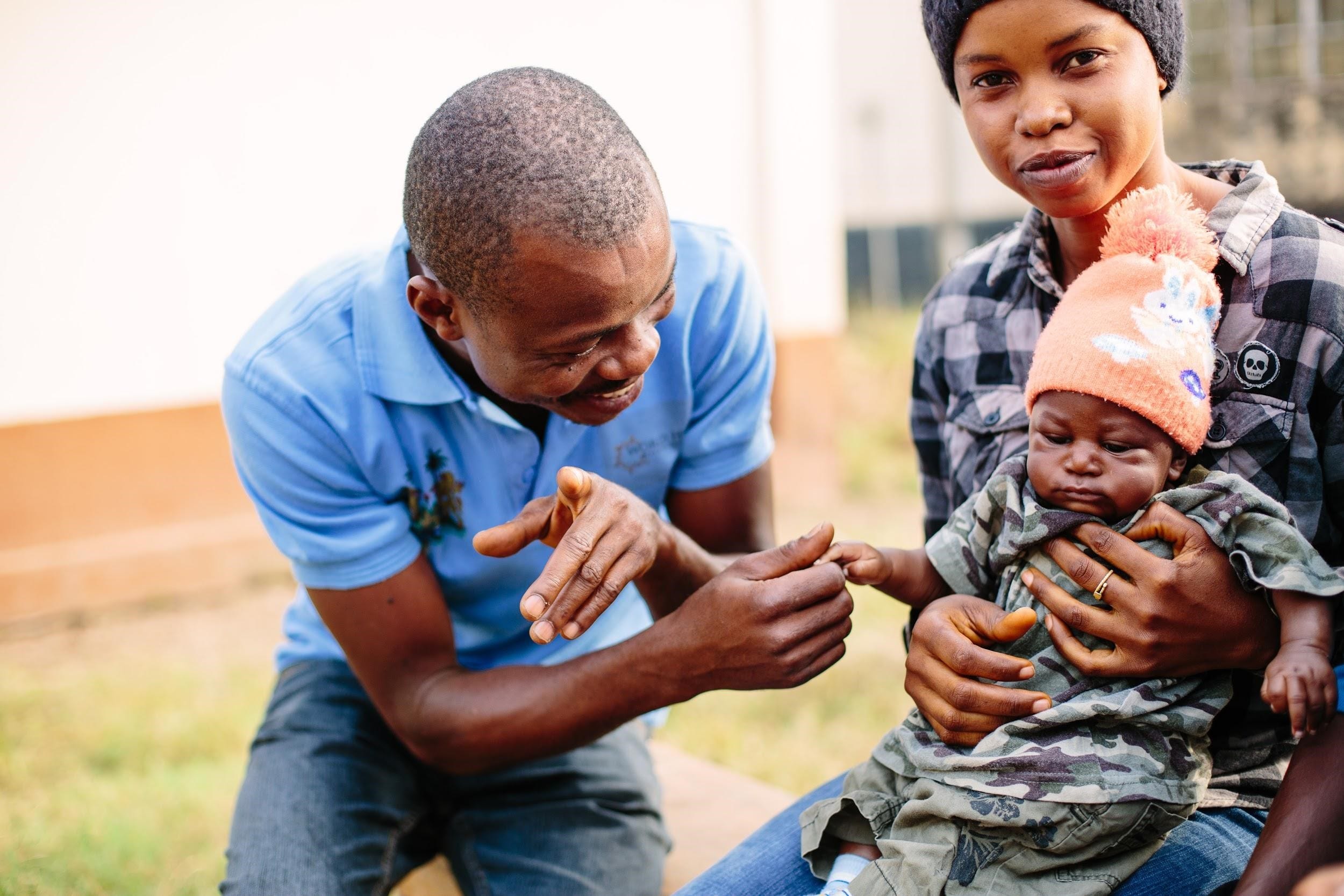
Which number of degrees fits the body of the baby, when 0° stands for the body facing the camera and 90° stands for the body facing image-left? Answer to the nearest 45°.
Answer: approximately 45°

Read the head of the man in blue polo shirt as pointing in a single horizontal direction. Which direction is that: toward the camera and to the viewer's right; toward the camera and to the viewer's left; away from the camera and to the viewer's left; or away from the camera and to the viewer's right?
toward the camera and to the viewer's right

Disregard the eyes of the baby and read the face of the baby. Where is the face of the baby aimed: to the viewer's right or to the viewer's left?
to the viewer's left
